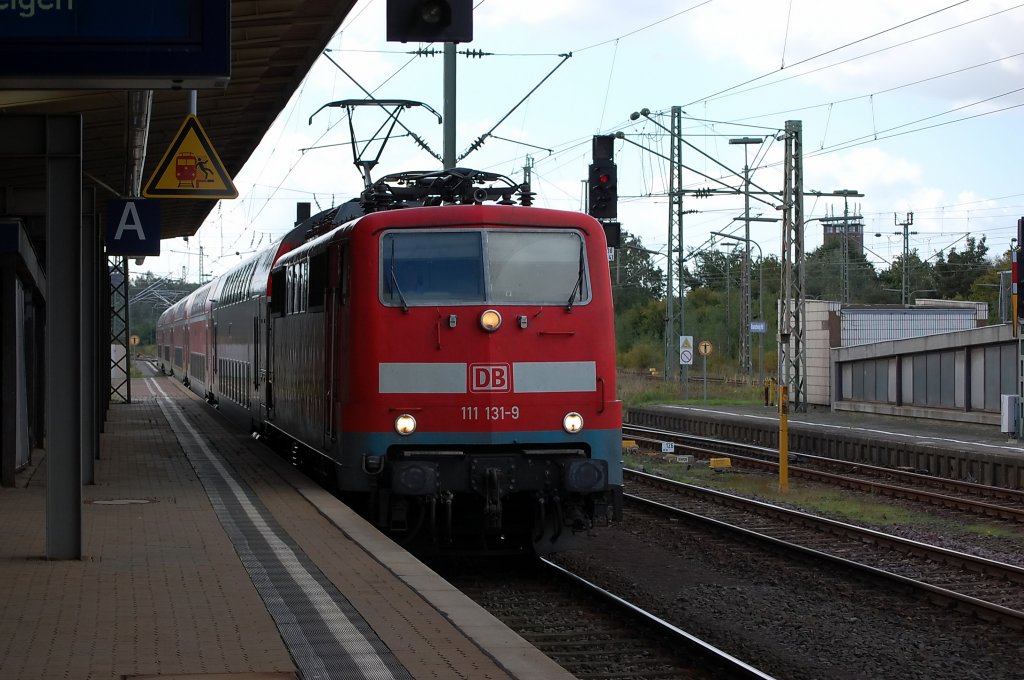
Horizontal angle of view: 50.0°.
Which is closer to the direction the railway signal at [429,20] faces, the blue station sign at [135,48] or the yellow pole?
the blue station sign

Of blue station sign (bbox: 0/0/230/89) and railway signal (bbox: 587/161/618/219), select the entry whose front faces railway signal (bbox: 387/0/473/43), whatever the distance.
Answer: railway signal (bbox: 587/161/618/219)

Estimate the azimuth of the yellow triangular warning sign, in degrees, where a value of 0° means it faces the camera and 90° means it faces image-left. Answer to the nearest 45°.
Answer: approximately 0°

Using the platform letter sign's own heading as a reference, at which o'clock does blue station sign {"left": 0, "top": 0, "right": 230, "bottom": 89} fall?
The blue station sign is roughly at 12 o'clock from the platform letter sign.

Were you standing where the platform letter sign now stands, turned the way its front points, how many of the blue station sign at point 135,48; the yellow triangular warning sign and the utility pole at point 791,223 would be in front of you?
2

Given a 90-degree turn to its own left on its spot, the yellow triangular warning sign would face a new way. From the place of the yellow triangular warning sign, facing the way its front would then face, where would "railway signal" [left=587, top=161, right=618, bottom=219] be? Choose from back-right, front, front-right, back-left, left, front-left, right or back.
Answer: front-left
